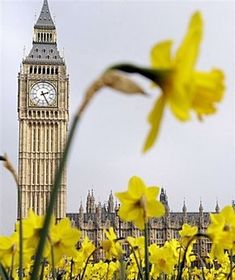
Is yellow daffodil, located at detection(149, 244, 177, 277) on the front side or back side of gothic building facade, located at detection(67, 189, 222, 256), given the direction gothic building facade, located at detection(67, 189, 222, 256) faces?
on the front side

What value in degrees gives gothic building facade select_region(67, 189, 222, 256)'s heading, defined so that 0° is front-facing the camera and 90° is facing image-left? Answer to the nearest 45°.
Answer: approximately 0°

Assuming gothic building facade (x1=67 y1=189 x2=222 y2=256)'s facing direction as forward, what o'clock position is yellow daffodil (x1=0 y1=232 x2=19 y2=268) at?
The yellow daffodil is roughly at 12 o'clock from the gothic building facade.

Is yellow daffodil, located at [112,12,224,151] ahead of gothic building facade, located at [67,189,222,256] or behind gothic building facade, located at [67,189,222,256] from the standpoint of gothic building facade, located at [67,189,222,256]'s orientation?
ahead

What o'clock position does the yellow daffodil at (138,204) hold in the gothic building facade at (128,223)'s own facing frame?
The yellow daffodil is roughly at 12 o'clock from the gothic building facade.

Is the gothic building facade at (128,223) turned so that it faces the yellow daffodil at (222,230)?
yes

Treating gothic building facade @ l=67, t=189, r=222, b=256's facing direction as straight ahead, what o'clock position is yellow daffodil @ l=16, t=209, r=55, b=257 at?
The yellow daffodil is roughly at 12 o'clock from the gothic building facade.
